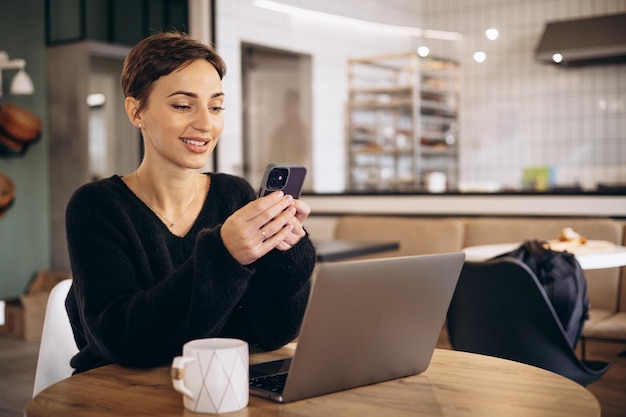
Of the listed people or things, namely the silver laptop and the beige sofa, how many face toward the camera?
1

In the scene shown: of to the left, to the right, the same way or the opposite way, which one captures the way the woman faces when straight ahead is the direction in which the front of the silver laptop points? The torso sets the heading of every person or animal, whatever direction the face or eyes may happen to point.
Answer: the opposite way

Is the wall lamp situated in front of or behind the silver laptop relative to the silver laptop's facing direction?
in front

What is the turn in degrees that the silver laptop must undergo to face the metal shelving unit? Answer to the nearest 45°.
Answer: approximately 45° to its right

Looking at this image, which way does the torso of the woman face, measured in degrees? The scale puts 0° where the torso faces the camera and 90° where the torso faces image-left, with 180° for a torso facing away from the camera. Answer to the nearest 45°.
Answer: approximately 315°

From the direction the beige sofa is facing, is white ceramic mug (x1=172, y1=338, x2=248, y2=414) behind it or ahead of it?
ahead

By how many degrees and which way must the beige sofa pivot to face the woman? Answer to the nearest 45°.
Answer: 0° — it already faces them

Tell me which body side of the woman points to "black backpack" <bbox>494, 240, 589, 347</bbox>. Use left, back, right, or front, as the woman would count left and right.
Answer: left
